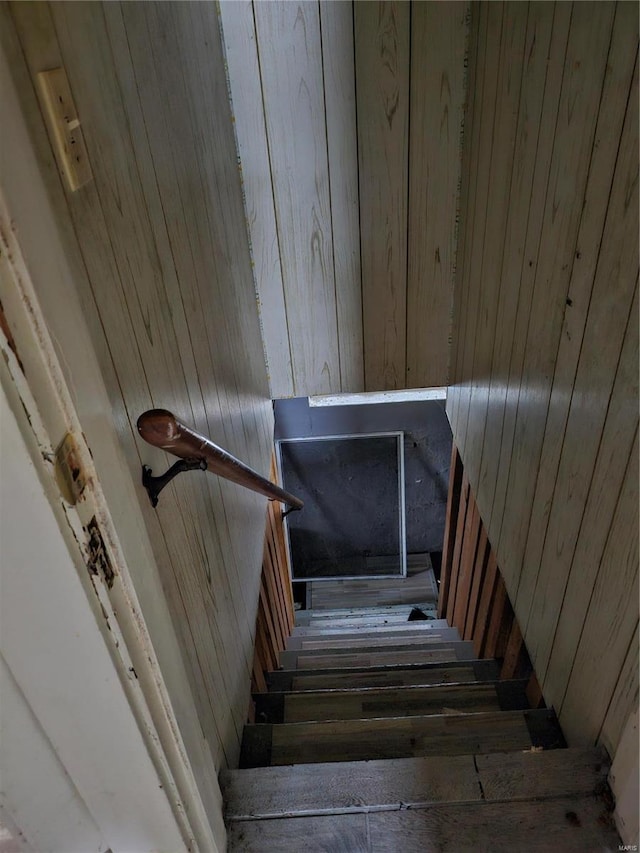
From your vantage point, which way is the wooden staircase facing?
away from the camera
